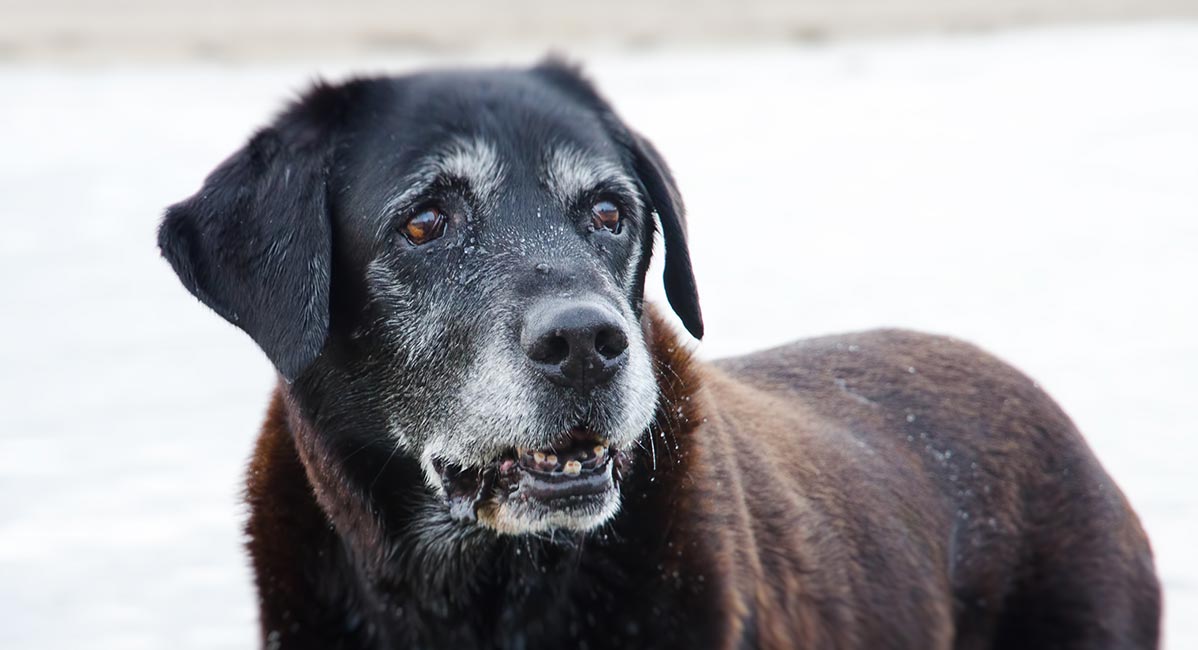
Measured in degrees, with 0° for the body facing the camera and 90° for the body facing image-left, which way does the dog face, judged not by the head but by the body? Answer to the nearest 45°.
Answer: approximately 45°
